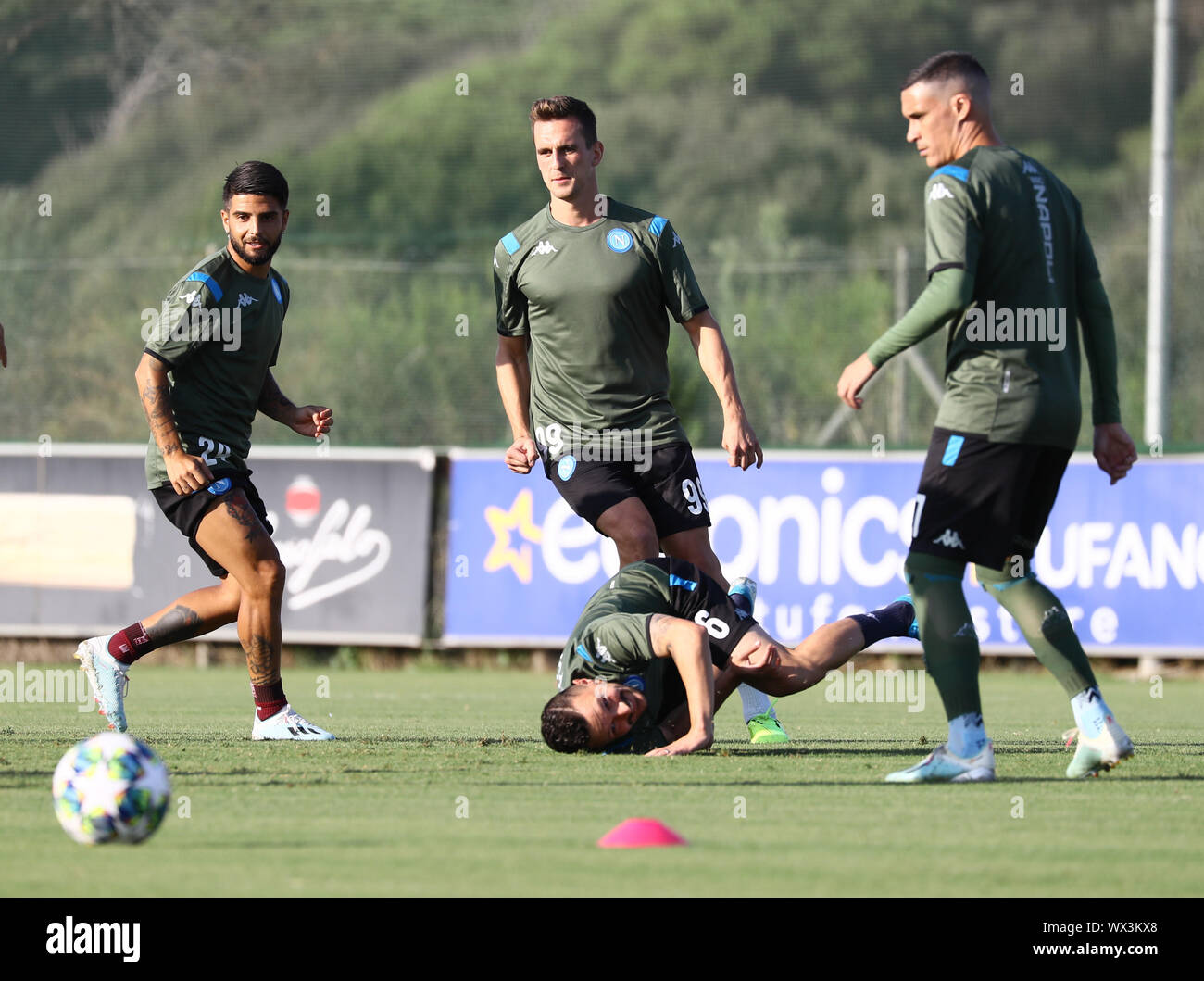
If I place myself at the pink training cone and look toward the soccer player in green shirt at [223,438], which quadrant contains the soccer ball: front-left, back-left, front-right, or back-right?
front-left

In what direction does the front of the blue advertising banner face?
toward the camera

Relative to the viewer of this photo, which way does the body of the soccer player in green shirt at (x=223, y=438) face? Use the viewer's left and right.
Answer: facing the viewer and to the right of the viewer

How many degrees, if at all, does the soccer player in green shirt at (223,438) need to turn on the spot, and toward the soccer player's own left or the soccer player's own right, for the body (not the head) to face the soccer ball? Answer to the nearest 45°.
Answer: approximately 45° to the soccer player's own right

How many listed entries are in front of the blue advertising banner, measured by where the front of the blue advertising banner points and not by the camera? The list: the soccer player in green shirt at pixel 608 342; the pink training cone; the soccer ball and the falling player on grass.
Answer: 4

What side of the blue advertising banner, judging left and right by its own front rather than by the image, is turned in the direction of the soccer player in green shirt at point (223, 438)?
front

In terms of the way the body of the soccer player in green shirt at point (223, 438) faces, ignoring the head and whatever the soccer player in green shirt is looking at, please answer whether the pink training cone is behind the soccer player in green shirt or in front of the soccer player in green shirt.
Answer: in front

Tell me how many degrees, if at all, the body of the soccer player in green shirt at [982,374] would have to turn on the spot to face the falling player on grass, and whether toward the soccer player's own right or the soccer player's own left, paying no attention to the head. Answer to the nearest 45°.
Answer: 0° — they already face them

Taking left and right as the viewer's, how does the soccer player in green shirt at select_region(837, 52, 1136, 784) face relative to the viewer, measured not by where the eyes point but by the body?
facing away from the viewer and to the left of the viewer

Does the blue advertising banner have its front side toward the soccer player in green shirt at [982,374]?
yes

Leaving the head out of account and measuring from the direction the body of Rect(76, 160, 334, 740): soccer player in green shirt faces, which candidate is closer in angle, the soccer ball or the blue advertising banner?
the soccer ball

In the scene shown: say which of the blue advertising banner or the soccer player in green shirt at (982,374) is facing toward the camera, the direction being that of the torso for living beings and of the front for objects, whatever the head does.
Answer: the blue advertising banner

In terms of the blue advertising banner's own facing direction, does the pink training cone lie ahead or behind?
ahead

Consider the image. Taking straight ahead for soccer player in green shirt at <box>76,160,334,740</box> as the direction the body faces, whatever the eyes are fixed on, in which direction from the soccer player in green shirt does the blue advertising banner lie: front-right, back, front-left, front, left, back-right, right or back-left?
left

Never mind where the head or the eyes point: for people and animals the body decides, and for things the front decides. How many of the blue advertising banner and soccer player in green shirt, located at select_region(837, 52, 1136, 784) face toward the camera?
1

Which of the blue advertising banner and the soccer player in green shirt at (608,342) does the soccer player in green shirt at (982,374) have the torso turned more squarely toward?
the soccer player in green shirt

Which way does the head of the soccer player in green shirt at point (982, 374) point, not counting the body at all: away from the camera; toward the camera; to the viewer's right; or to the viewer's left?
to the viewer's left
